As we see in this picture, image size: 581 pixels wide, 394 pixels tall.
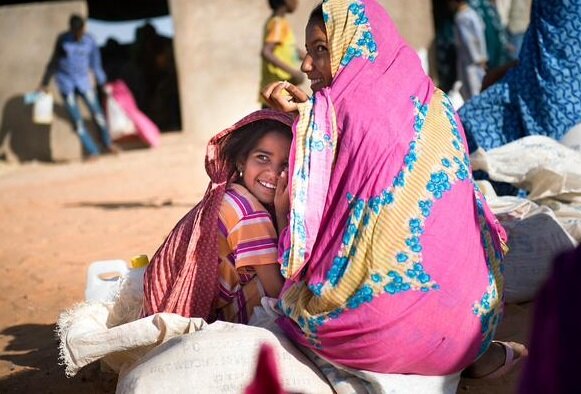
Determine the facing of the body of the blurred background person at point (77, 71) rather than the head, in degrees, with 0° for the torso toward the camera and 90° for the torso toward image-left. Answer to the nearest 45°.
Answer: approximately 0°

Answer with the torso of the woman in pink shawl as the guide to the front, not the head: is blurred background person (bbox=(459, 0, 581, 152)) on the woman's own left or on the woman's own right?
on the woman's own right

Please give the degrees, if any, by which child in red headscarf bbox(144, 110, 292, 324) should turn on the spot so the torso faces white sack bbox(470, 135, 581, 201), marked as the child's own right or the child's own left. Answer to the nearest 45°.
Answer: approximately 45° to the child's own left
